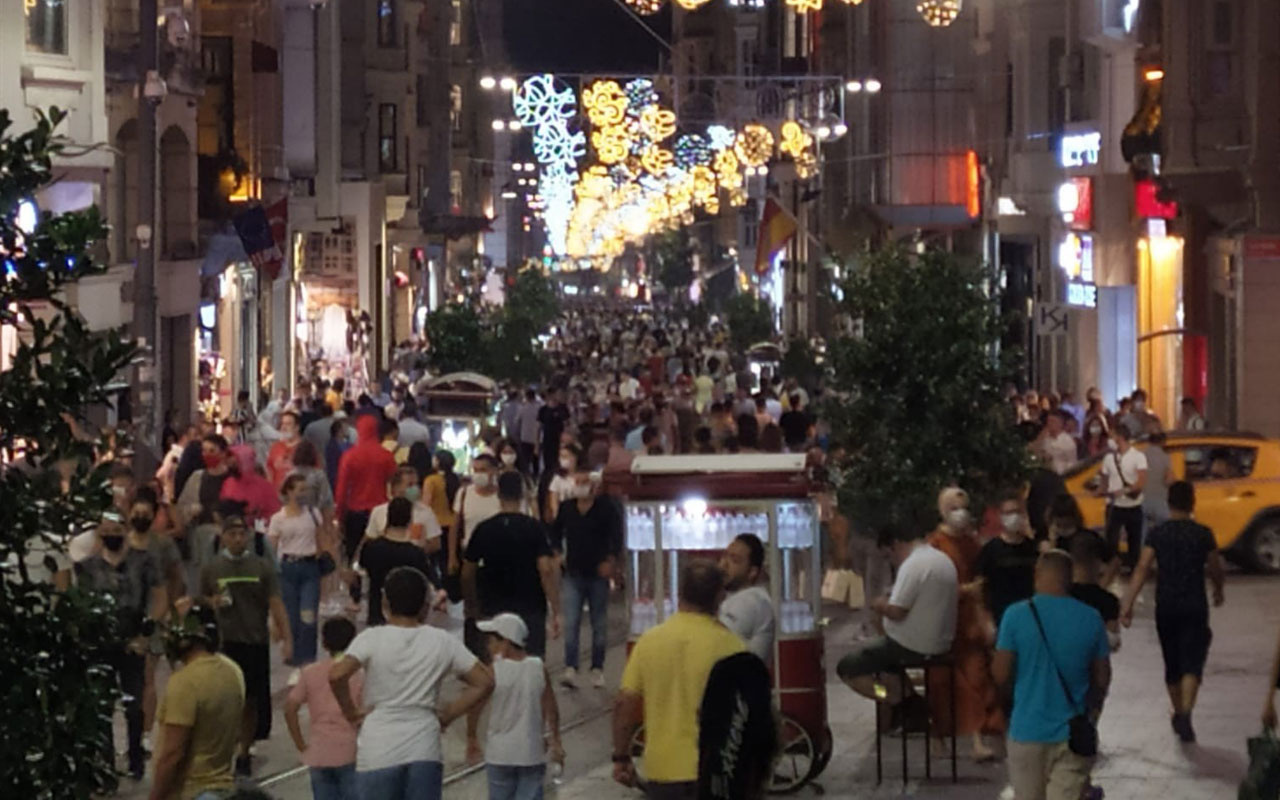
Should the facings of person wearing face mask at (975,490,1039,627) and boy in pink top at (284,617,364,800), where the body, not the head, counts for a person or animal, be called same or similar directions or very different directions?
very different directions

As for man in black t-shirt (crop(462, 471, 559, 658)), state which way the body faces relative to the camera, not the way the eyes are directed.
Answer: away from the camera

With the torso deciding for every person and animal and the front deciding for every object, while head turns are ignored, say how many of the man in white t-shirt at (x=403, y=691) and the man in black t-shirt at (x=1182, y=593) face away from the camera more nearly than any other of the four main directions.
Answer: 2

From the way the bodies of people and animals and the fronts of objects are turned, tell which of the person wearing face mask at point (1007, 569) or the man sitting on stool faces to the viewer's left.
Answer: the man sitting on stool

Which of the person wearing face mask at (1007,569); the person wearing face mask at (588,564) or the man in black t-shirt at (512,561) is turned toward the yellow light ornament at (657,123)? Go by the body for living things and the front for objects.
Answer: the man in black t-shirt

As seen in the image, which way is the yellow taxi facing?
to the viewer's left

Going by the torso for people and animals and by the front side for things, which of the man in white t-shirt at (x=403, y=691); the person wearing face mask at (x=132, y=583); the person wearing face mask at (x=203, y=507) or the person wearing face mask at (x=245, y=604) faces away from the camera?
the man in white t-shirt

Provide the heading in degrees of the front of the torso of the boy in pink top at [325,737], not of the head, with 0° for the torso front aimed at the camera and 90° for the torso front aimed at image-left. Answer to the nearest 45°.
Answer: approximately 180°

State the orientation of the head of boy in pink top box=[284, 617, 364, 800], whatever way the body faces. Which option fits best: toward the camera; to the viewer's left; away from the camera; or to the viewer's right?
away from the camera

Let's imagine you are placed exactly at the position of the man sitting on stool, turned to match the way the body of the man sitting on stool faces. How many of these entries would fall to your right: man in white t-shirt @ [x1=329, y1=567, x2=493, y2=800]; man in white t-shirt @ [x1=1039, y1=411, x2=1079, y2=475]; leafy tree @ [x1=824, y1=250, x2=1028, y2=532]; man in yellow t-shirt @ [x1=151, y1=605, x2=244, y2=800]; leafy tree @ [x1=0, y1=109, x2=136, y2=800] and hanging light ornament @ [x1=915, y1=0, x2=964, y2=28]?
3
